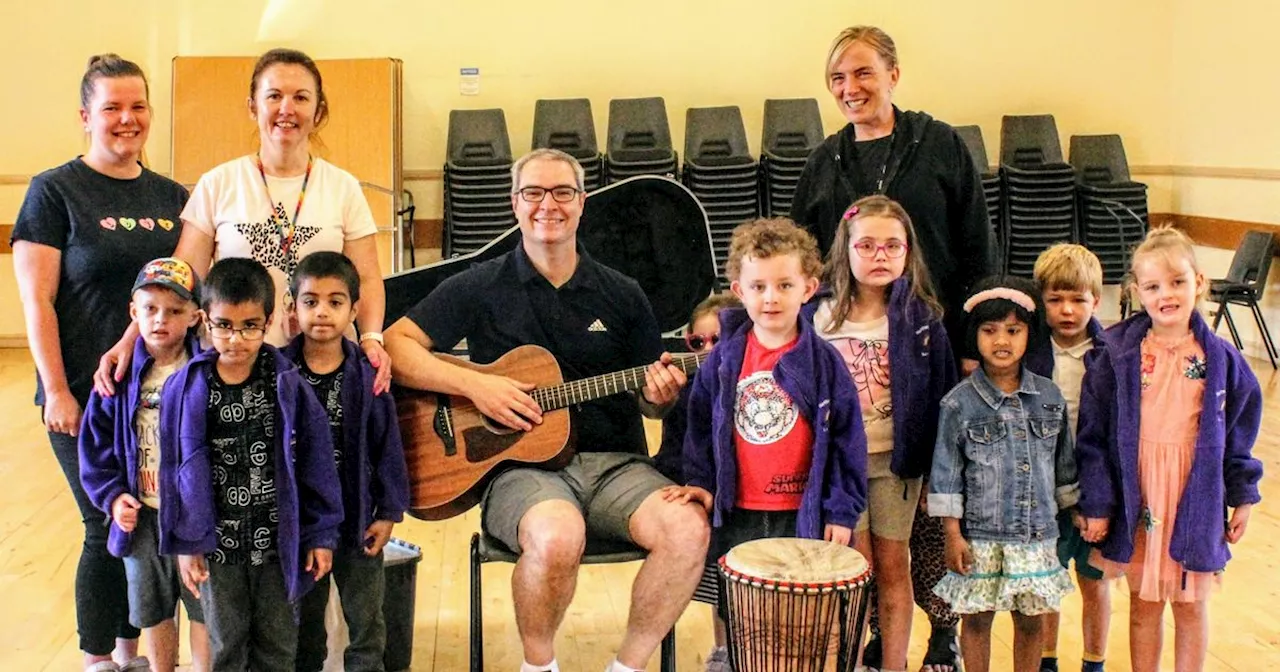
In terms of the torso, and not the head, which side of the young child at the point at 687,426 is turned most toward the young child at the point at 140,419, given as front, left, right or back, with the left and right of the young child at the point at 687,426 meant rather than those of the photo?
right

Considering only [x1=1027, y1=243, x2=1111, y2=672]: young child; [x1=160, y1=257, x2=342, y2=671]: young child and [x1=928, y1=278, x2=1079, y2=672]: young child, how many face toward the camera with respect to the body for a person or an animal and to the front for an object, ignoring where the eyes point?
3

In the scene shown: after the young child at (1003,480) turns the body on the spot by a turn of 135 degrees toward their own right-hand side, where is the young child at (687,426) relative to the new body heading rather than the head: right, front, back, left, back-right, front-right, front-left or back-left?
front-left

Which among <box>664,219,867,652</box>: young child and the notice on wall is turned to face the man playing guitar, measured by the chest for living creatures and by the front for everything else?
the notice on wall

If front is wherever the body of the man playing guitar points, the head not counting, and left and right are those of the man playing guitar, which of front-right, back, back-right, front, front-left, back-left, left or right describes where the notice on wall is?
back

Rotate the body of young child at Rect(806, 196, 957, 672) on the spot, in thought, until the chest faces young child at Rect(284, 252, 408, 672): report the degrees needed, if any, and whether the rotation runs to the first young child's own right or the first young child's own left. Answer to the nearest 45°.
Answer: approximately 90° to the first young child's own right
